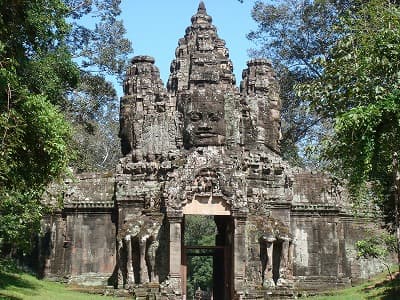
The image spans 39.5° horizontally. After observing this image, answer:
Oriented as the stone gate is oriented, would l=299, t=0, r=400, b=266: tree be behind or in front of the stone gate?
in front

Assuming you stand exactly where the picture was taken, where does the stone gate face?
facing the viewer

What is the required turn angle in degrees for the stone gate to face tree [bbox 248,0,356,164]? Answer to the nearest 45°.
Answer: approximately 135° to its left

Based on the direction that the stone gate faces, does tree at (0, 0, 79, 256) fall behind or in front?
in front
